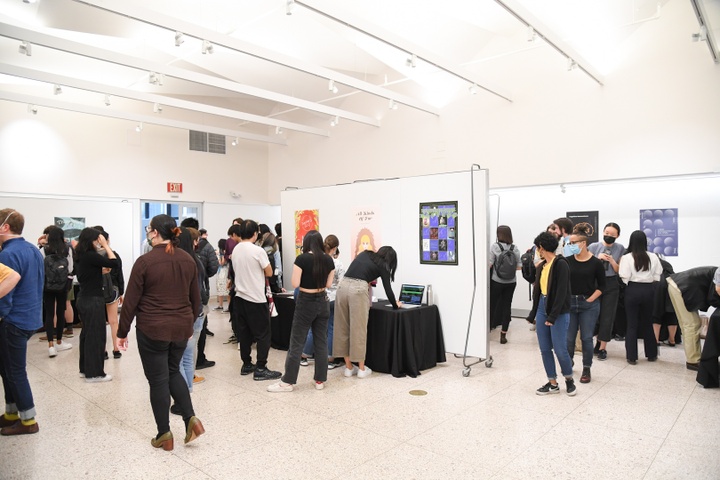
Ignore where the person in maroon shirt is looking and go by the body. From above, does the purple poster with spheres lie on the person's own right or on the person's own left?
on the person's own right

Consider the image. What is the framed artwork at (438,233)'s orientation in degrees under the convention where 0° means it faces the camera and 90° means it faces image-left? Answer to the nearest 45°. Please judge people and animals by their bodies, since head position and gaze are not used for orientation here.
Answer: approximately 45°

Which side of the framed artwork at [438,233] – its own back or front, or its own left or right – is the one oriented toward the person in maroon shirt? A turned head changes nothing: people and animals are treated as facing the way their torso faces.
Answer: front

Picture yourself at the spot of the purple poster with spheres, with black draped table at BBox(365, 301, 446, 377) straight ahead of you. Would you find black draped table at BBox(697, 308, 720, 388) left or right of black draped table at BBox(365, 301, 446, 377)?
left

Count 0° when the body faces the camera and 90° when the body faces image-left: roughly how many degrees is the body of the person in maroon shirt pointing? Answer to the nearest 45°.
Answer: approximately 135°

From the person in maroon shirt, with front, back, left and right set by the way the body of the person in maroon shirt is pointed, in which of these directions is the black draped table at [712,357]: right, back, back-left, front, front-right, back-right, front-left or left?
back-right

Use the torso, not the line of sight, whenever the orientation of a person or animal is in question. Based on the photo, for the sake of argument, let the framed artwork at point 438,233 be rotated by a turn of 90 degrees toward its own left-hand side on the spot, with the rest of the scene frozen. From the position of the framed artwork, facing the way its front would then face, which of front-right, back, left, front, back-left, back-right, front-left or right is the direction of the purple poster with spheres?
left

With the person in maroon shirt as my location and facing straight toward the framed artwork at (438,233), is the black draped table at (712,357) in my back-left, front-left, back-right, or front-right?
front-right
